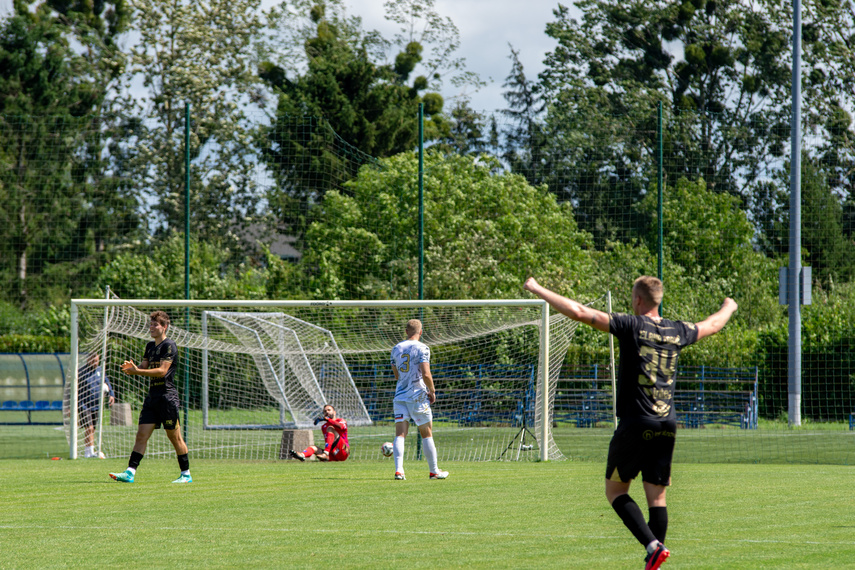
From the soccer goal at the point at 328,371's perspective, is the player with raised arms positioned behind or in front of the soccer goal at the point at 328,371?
in front

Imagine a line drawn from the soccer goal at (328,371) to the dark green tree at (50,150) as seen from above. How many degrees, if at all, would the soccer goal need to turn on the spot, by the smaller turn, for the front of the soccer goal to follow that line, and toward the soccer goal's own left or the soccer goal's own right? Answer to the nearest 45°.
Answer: approximately 135° to the soccer goal's own right

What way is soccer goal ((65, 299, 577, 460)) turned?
toward the camera

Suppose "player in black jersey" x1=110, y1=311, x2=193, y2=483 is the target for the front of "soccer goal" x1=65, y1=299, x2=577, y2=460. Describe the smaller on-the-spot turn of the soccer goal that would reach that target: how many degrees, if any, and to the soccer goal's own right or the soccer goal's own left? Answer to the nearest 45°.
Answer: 0° — it already faces them

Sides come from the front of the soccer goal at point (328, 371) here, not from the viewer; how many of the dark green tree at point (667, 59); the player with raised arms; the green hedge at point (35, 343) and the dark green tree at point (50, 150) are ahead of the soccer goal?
1

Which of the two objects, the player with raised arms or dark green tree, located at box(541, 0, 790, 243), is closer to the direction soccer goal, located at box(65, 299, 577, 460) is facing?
the player with raised arms

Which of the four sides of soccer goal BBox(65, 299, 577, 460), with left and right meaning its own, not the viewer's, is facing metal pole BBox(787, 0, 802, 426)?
left

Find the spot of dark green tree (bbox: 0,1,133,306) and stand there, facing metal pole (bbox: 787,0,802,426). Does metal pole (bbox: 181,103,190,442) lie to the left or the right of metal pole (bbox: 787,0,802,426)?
right

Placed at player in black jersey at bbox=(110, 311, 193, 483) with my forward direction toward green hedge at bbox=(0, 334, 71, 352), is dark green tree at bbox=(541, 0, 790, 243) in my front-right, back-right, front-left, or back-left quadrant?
front-right

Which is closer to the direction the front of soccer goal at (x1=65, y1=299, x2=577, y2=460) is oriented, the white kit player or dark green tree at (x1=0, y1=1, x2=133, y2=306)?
the white kit player

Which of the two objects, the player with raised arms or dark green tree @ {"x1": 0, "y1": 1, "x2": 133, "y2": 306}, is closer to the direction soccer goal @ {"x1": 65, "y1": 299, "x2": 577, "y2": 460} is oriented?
the player with raised arms

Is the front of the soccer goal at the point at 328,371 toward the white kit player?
yes
